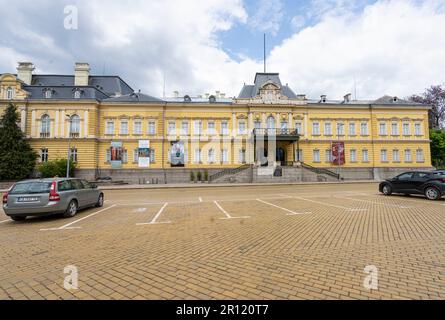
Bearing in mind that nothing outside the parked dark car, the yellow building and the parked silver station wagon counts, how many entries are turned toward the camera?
1

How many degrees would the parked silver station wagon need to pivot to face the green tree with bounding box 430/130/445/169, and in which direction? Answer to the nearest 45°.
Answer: approximately 45° to its right

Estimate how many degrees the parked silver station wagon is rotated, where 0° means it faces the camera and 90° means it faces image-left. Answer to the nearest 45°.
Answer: approximately 225°

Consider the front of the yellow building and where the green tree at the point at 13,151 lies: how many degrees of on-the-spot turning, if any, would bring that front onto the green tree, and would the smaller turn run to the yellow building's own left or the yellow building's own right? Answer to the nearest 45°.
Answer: approximately 90° to the yellow building's own right

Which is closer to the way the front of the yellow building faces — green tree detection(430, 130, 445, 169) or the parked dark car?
the parked dark car

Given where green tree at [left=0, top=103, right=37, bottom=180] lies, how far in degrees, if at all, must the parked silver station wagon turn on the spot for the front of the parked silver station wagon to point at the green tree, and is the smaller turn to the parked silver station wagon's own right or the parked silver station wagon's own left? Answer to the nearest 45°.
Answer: approximately 45° to the parked silver station wagon's own left

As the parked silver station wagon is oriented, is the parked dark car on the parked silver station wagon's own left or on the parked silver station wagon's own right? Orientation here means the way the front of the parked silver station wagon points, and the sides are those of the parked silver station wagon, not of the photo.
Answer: on the parked silver station wagon's own right

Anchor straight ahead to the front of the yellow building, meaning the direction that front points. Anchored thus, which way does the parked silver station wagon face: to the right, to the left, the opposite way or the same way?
the opposite way

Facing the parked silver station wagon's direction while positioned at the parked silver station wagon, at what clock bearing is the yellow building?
The yellow building is roughly at 12 o'clock from the parked silver station wagon.

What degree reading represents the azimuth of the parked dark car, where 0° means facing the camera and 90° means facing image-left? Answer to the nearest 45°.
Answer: approximately 135°
